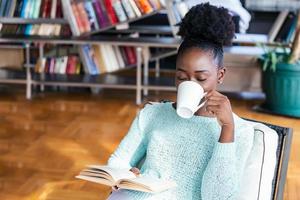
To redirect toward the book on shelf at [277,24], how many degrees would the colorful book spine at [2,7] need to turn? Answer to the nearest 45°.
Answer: approximately 45° to its left

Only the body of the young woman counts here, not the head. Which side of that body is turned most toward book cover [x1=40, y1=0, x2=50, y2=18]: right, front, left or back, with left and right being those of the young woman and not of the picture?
right
